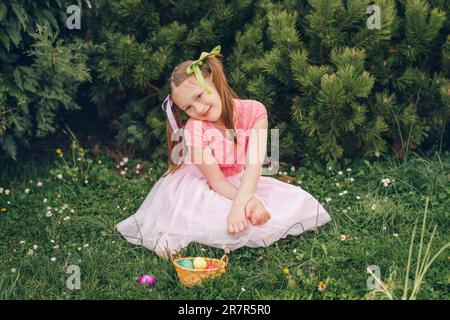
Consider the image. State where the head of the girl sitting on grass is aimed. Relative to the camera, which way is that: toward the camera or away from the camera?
toward the camera

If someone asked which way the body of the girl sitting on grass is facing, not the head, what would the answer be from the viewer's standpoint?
toward the camera

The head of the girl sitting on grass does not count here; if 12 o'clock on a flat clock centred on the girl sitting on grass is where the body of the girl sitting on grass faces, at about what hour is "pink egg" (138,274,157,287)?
The pink egg is roughly at 1 o'clock from the girl sitting on grass.

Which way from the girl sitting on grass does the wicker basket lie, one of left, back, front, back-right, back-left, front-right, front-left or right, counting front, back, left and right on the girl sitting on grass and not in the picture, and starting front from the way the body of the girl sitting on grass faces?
front

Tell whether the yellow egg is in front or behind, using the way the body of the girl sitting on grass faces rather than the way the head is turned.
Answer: in front

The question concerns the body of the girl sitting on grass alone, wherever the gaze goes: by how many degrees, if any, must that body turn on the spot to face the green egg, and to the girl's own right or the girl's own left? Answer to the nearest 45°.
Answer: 0° — they already face it
